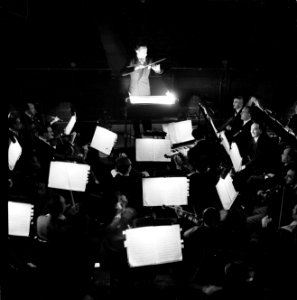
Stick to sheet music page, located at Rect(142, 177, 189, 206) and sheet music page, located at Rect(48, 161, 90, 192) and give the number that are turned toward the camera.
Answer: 2

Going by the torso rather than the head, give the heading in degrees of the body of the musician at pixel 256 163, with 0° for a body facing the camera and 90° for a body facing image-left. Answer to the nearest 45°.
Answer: approximately 45°

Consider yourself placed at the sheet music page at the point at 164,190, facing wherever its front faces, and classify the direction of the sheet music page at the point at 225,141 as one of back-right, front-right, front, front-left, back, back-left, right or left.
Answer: back-left

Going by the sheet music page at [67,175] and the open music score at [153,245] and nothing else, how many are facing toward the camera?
2

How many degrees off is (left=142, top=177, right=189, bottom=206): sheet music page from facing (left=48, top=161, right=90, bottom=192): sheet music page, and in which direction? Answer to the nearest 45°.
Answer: approximately 90° to its right
